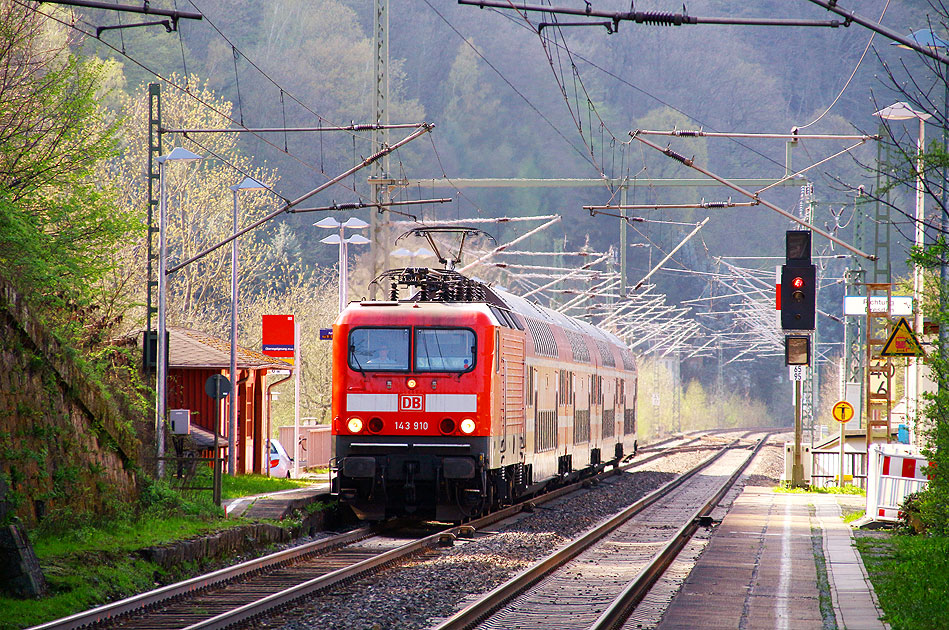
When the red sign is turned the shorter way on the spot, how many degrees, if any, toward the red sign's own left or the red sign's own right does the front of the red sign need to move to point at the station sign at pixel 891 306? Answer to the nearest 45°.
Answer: approximately 90° to the red sign's own left

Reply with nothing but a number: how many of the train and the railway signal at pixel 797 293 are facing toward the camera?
2

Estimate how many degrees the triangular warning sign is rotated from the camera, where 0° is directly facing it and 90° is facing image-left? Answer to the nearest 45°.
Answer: approximately 0°

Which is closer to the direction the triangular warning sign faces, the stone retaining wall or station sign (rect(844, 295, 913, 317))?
the stone retaining wall

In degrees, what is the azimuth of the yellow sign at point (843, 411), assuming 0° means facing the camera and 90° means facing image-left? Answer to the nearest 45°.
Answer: approximately 0°

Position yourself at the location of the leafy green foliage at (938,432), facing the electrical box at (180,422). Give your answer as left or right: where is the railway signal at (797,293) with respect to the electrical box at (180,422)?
right

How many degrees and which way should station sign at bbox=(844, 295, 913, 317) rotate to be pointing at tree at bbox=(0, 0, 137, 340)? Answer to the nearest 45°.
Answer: approximately 45° to its right
